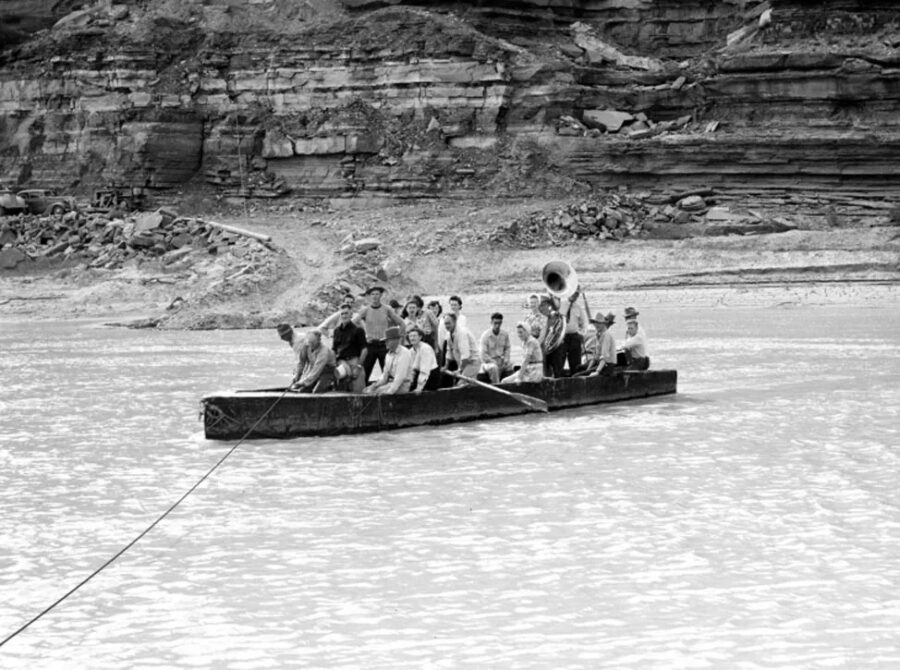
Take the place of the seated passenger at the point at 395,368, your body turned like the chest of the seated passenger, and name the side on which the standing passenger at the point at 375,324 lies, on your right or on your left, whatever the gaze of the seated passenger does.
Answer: on your right

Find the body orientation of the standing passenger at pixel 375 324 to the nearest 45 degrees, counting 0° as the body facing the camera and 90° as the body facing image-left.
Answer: approximately 0°

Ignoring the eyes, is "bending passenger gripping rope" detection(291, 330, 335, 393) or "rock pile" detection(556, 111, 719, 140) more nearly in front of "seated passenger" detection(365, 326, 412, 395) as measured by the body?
the bending passenger gripping rope

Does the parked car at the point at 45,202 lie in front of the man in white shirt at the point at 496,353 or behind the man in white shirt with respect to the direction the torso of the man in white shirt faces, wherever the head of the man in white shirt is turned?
behind

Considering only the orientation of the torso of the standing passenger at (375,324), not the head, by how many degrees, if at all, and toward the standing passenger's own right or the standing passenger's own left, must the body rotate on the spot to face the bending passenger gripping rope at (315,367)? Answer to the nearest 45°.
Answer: approximately 45° to the standing passenger's own right

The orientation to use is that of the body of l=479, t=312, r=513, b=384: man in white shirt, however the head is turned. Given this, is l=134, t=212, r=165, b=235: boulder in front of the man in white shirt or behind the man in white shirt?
behind

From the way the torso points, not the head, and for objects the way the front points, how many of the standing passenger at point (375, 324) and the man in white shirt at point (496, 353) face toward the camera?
2

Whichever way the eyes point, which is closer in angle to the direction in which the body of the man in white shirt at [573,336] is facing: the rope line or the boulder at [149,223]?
the rope line

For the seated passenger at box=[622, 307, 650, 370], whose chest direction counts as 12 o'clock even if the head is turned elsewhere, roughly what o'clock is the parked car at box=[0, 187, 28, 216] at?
The parked car is roughly at 3 o'clock from the seated passenger.
